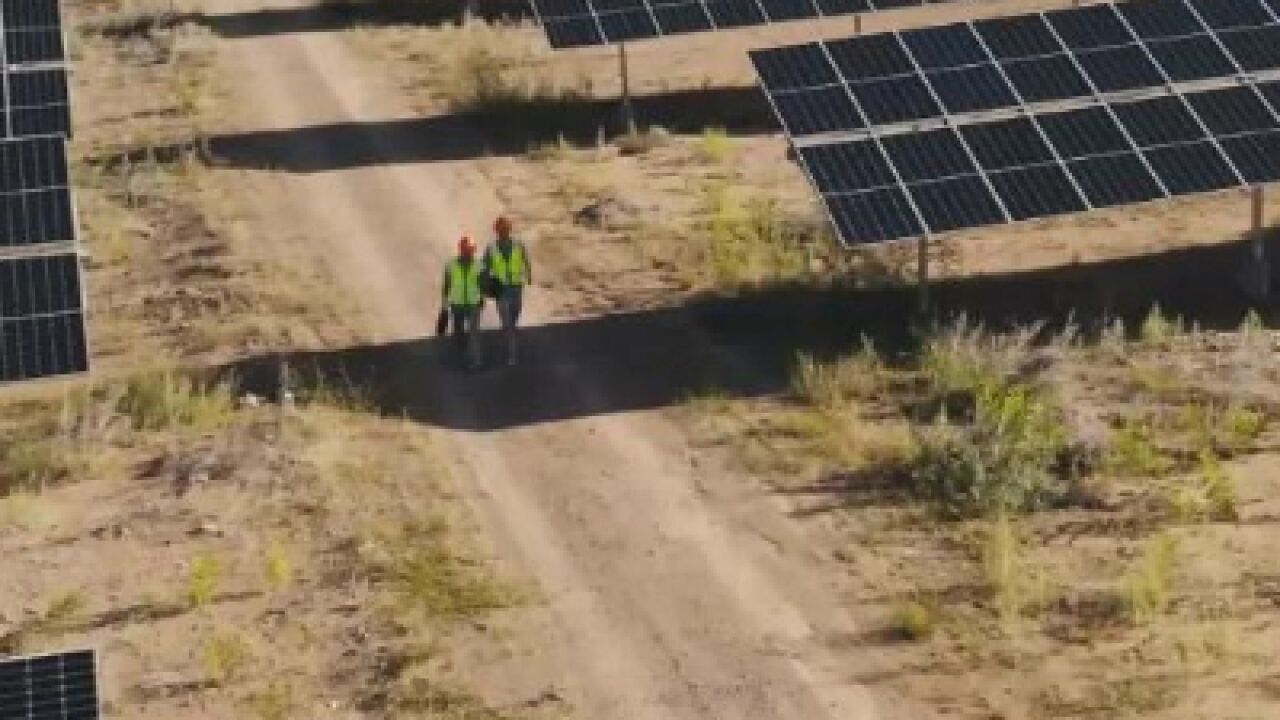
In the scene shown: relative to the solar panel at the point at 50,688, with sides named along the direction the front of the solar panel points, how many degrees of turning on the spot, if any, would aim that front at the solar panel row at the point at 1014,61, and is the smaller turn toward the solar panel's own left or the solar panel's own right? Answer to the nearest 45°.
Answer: approximately 135° to the solar panel's own left

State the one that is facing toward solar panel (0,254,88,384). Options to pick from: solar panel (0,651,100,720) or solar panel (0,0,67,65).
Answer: solar panel (0,0,67,65)

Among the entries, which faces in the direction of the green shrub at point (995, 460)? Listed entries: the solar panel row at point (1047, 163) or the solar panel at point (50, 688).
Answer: the solar panel row

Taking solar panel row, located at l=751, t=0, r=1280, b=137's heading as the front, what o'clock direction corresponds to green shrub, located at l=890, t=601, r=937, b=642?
The green shrub is roughly at 12 o'clock from the solar panel row.

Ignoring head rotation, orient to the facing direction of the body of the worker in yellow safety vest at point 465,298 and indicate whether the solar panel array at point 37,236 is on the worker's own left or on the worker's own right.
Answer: on the worker's own right

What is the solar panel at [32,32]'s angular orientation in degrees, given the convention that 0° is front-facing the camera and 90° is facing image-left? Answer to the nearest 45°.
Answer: approximately 0°

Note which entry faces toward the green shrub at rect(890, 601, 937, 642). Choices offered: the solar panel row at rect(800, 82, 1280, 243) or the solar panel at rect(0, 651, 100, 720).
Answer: the solar panel row

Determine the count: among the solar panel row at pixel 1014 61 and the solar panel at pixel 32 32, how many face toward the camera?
2

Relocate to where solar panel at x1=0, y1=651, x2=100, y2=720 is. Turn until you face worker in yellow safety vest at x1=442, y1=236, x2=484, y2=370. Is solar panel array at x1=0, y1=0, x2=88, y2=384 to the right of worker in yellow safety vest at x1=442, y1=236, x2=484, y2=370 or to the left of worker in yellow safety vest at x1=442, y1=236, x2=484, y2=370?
left
